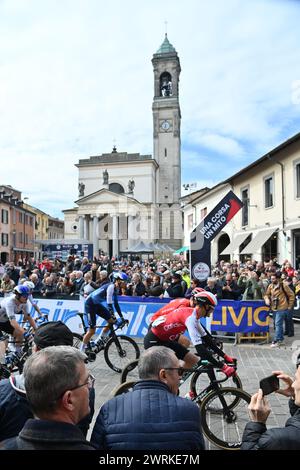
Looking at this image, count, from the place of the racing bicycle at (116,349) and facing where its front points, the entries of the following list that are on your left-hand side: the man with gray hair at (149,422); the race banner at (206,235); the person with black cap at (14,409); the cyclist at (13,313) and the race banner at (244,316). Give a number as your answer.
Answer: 2

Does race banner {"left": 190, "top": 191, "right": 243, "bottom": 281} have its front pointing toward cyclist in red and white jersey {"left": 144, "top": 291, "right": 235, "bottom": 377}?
yes

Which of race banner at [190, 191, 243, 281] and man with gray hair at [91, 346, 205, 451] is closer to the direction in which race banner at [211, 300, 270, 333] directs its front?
the man with gray hair

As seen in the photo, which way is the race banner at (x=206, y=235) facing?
toward the camera

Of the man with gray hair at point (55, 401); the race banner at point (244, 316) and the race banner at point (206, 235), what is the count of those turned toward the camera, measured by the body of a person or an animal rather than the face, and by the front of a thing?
2

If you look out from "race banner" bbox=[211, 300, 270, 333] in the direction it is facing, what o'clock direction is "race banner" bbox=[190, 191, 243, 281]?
"race banner" bbox=[190, 191, 243, 281] is roughly at 5 o'clock from "race banner" bbox=[211, 300, 270, 333].

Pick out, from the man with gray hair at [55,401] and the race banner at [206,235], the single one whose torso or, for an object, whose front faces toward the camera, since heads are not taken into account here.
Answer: the race banner

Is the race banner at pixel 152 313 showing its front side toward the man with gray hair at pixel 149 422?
yes

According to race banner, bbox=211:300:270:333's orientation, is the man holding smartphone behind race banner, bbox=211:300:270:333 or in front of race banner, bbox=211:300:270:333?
in front

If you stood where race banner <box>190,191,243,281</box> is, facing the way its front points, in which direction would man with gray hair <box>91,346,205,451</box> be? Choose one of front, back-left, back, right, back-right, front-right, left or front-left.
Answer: front

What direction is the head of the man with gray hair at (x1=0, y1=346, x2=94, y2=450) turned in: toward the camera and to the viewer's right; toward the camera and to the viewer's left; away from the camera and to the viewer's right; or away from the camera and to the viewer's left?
away from the camera and to the viewer's right

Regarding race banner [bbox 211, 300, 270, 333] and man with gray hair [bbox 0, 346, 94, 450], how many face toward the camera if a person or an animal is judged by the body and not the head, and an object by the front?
1

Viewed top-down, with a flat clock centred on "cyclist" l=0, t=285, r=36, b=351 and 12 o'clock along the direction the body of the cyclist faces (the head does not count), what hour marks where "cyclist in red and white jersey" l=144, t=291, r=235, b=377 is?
The cyclist in red and white jersey is roughly at 12 o'clock from the cyclist.

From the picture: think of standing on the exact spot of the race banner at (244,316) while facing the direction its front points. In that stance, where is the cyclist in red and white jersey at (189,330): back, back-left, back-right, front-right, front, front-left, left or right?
front

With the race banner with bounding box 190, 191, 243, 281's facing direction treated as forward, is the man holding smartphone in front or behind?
in front

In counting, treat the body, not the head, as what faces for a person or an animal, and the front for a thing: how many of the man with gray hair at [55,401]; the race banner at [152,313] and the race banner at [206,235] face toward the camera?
2

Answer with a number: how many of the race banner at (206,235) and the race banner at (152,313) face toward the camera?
2

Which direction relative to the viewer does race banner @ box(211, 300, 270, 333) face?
toward the camera
